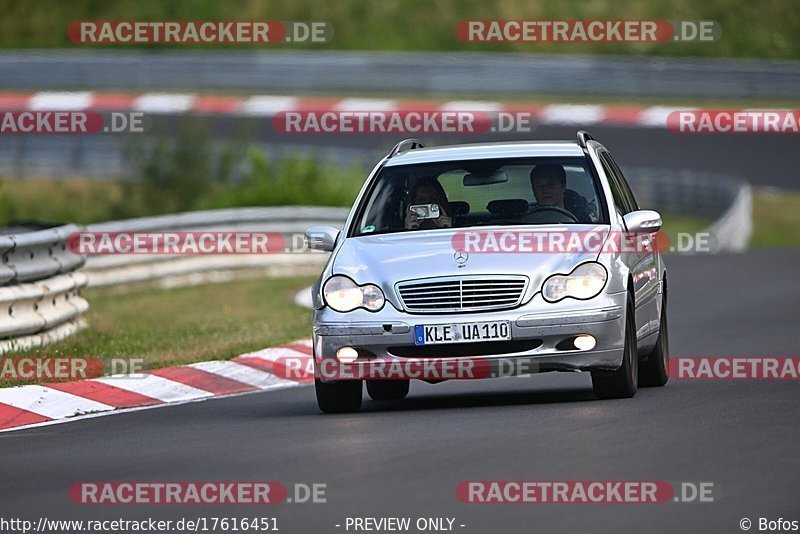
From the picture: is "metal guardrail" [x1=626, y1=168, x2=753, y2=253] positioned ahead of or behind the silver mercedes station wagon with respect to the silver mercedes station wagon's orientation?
behind

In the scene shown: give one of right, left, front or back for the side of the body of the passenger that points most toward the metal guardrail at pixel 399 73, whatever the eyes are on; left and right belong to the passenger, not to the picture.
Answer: back

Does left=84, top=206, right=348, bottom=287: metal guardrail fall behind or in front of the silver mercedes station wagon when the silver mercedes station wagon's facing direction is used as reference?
behind

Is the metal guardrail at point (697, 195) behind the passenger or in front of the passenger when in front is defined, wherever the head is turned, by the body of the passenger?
behind

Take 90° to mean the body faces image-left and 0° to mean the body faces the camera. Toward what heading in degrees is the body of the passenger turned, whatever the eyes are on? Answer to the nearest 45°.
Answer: approximately 0°

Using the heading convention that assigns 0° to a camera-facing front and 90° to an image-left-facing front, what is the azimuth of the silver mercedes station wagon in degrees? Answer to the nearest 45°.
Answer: approximately 0°

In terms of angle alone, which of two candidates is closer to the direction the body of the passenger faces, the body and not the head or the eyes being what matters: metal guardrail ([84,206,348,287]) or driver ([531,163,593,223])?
the driver
